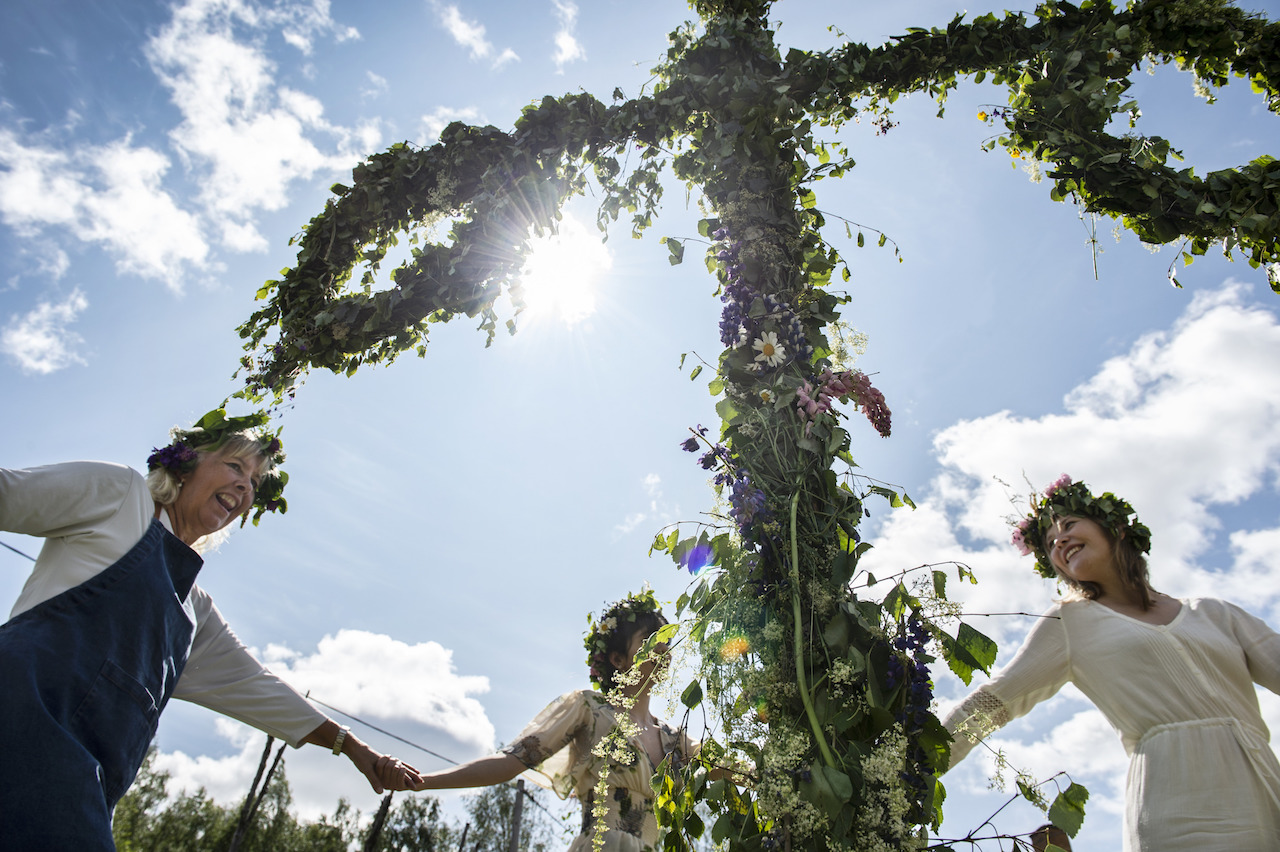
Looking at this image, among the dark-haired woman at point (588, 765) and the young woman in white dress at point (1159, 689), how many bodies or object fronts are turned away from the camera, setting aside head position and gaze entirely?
0

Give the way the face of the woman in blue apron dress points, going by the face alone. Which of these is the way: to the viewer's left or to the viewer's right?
to the viewer's right

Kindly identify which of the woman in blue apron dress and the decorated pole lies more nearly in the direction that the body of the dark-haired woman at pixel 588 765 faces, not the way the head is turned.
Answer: the decorated pole

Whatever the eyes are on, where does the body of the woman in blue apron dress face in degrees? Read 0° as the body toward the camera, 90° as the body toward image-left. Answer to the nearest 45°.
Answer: approximately 315°

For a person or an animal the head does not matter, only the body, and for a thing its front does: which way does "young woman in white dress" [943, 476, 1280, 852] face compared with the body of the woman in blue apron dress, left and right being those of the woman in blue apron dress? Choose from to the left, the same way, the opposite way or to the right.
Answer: to the right

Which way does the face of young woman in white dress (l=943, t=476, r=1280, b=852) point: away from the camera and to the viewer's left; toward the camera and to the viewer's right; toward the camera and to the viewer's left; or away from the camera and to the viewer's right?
toward the camera and to the viewer's left

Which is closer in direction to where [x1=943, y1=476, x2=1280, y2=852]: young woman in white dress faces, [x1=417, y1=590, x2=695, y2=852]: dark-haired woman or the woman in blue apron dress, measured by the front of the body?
the woman in blue apron dress

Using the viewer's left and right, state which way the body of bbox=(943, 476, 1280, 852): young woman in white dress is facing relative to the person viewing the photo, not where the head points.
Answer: facing the viewer

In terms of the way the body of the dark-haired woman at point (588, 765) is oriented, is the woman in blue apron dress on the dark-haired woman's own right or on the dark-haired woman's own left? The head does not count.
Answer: on the dark-haired woman's own right

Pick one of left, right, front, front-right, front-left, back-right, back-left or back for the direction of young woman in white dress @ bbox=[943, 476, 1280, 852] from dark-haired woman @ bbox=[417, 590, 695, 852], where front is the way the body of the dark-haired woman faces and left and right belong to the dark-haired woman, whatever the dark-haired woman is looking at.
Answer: front

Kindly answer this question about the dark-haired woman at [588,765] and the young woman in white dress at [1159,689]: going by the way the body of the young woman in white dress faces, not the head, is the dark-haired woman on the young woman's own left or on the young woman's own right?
on the young woman's own right

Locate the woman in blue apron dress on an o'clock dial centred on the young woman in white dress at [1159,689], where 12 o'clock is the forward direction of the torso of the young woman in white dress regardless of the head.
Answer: The woman in blue apron dress is roughly at 2 o'clock from the young woman in white dress.
